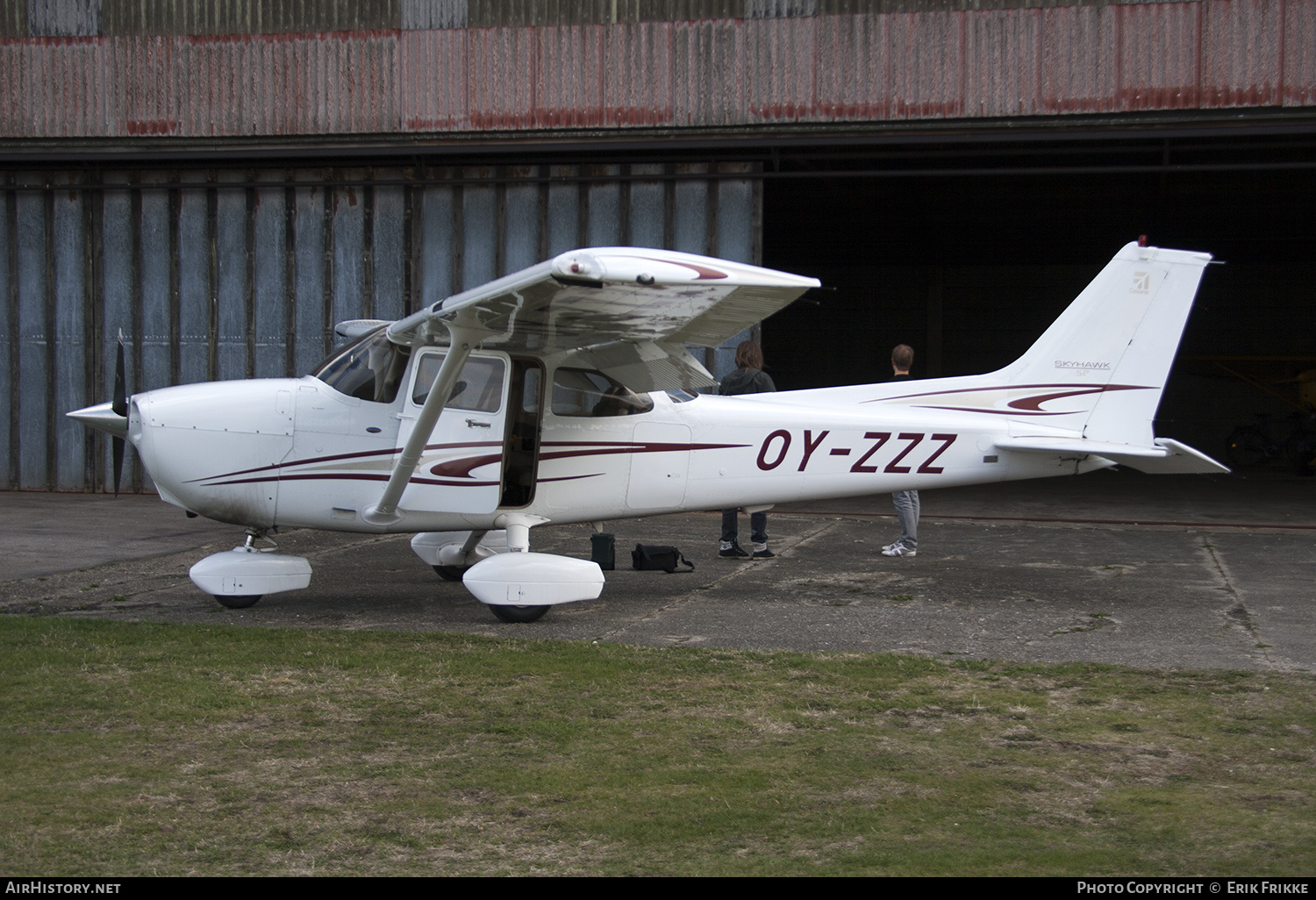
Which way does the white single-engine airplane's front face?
to the viewer's left

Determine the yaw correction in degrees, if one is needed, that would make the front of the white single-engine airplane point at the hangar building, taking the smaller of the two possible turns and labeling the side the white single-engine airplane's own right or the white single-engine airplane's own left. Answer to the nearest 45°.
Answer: approximately 90° to the white single-engine airplane's own right

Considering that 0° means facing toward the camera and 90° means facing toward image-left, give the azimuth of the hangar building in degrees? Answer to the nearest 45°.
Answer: approximately 0°

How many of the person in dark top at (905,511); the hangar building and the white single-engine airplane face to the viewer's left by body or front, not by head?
2

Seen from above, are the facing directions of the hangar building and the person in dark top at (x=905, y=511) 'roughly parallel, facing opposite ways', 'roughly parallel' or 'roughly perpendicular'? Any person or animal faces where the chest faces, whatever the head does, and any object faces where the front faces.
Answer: roughly perpendicular

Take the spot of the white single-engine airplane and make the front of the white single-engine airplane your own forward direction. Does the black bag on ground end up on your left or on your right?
on your right

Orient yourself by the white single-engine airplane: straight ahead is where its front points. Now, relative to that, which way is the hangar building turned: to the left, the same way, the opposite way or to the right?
to the left

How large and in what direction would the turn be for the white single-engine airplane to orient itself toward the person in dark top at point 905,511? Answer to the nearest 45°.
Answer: approximately 135° to its right

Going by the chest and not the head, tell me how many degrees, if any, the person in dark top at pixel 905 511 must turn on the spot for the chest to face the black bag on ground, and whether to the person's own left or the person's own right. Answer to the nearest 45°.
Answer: approximately 45° to the person's own left
